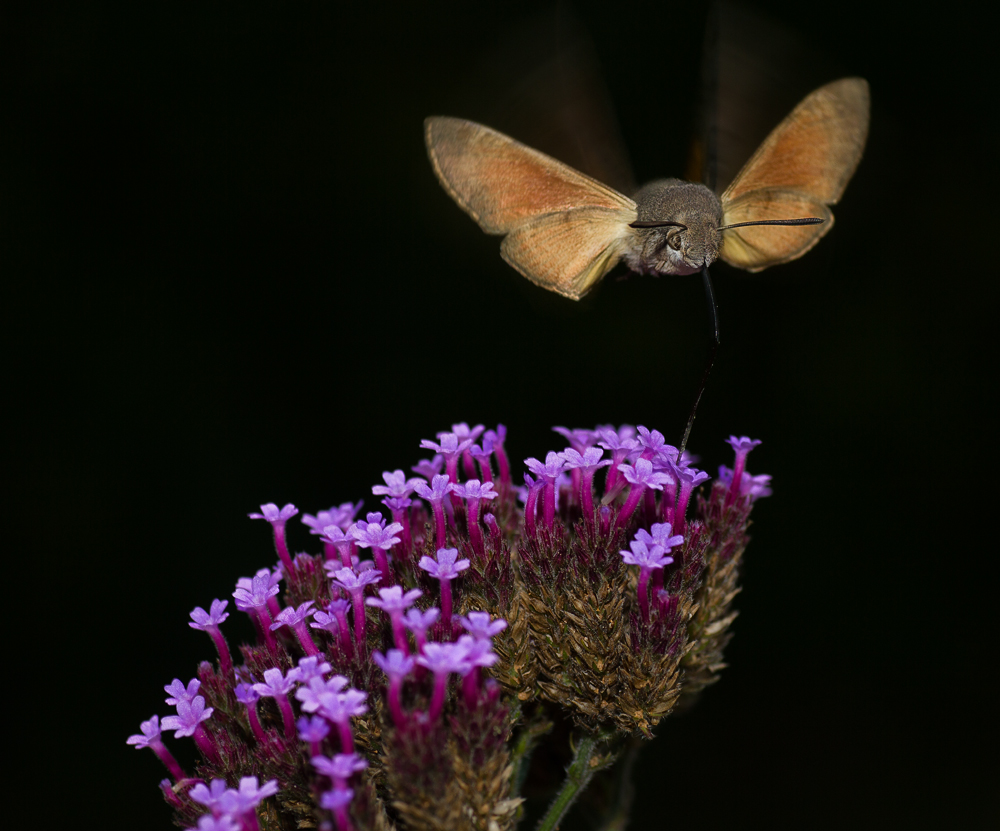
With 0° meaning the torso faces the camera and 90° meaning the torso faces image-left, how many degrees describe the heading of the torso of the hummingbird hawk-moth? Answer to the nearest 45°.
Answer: approximately 315°
